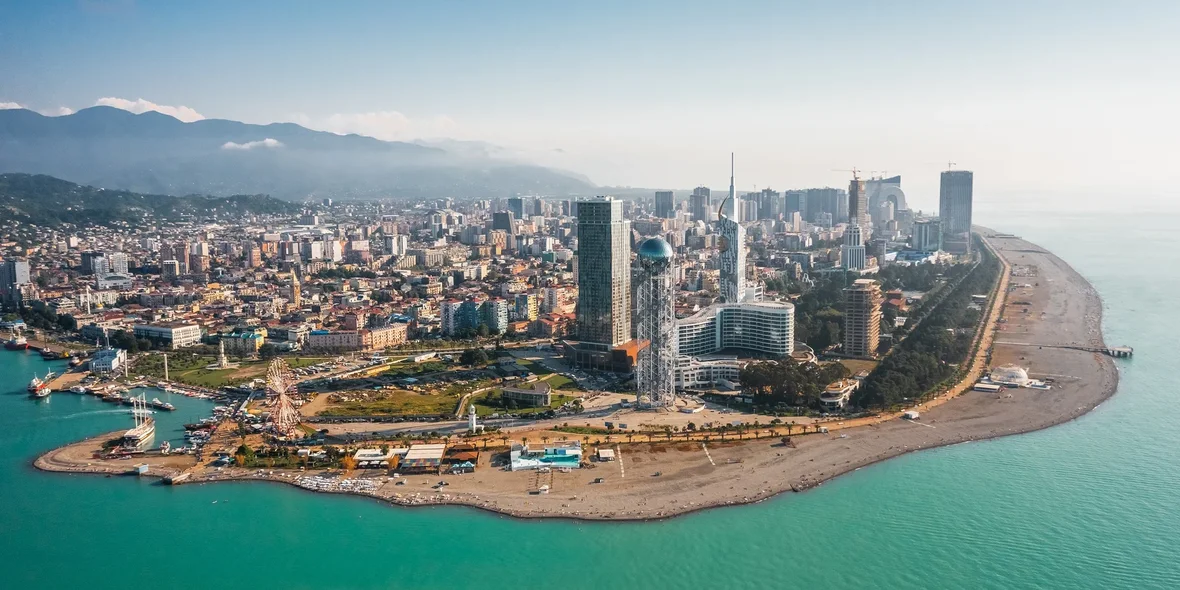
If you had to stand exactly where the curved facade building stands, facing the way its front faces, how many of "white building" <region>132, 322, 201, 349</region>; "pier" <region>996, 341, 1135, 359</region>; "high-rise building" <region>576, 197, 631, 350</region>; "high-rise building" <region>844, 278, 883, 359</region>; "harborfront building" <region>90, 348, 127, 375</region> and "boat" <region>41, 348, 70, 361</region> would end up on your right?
4

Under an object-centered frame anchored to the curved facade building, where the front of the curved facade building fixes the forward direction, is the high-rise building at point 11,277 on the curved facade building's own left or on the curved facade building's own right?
on the curved facade building's own right

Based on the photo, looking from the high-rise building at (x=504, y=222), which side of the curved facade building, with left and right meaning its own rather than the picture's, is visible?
back

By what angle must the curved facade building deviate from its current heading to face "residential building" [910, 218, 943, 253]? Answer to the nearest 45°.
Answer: approximately 180°

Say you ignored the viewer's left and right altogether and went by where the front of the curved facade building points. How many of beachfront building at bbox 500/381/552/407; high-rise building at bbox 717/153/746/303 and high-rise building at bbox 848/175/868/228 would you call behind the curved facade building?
2

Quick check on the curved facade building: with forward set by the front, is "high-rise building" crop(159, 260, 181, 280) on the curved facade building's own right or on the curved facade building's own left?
on the curved facade building's own right

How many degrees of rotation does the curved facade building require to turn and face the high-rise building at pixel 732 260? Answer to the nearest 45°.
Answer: approximately 180°

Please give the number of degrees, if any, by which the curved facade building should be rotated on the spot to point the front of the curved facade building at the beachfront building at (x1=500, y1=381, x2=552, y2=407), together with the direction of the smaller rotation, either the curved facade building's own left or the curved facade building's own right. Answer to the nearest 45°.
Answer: approximately 45° to the curved facade building's own right

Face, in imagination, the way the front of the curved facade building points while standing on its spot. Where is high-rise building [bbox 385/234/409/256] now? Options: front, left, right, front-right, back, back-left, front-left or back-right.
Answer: back-right

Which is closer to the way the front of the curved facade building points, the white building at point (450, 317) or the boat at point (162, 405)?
the boat

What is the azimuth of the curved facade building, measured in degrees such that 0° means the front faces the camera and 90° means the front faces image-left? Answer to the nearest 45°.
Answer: approximately 0°

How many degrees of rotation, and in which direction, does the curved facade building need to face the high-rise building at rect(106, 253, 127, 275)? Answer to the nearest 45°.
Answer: approximately 135° to its right

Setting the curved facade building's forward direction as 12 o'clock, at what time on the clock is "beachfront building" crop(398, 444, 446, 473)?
The beachfront building is roughly at 1 o'clock from the curved facade building.
